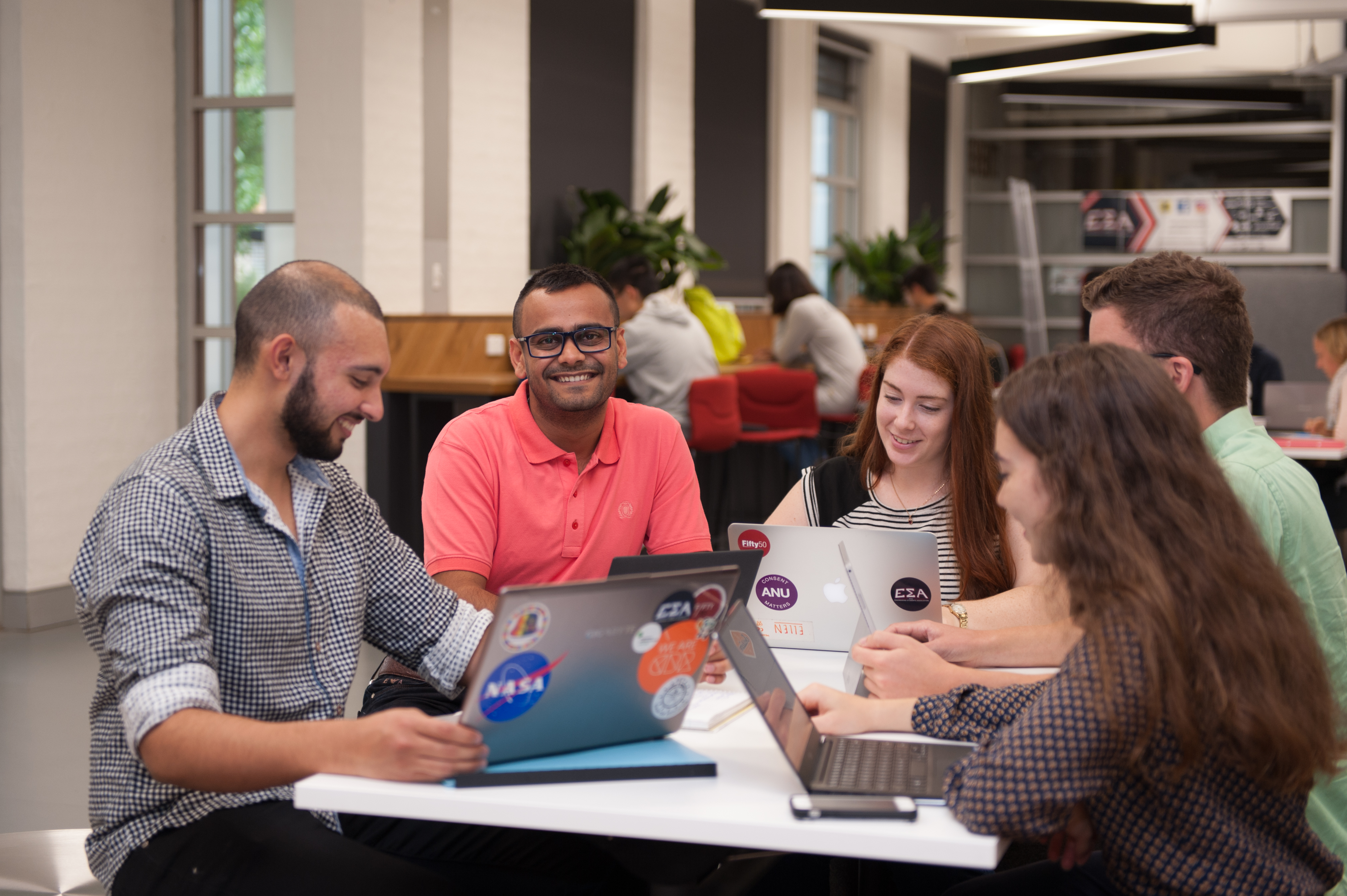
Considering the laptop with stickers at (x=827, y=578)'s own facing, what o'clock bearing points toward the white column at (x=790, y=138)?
The white column is roughly at 12 o'clock from the laptop with stickers.

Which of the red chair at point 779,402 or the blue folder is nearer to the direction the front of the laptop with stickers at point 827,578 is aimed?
the red chair

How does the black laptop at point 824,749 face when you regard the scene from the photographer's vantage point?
facing to the right of the viewer

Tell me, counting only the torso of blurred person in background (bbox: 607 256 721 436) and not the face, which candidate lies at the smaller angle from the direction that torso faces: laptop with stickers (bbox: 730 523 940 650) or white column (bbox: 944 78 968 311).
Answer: the white column

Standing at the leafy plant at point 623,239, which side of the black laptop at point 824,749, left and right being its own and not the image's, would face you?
left

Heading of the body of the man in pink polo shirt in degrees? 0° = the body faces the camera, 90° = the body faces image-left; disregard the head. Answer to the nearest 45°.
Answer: approximately 0°

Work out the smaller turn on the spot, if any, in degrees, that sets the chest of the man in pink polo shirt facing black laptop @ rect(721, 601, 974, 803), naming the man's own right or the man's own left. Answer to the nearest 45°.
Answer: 0° — they already face it

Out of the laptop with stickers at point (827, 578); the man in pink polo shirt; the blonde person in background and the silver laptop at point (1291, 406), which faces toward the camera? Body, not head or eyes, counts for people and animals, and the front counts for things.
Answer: the man in pink polo shirt

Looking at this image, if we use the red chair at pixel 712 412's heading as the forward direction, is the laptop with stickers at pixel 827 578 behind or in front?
behind

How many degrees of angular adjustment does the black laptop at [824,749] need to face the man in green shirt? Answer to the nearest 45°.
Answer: approximately 45° to its left

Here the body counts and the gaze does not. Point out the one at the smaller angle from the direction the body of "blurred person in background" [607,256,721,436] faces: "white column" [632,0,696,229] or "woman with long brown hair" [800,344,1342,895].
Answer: the white column

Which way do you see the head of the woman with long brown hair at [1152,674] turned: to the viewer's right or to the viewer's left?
to the viewer's left

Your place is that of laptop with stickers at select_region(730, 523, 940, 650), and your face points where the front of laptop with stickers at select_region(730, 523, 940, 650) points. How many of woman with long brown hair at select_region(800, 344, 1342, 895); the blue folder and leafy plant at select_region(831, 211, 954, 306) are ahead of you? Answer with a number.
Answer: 1
